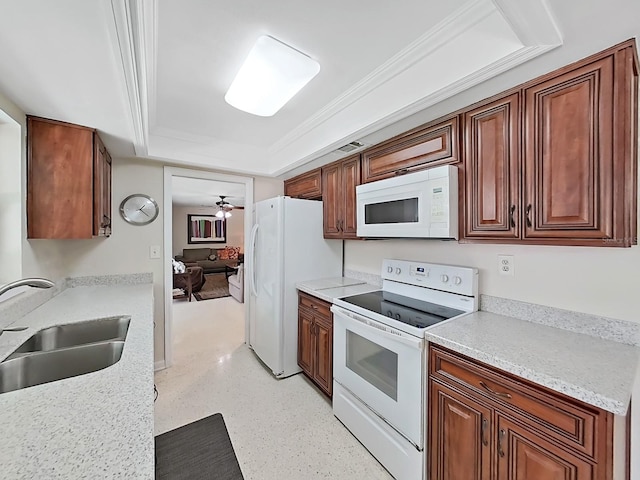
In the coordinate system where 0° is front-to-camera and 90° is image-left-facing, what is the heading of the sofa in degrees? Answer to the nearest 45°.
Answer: approximately 0°

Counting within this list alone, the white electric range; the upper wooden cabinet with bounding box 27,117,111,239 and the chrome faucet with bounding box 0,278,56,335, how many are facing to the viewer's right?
2

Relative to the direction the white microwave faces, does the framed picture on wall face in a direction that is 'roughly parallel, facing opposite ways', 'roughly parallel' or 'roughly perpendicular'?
roughly perpendicular

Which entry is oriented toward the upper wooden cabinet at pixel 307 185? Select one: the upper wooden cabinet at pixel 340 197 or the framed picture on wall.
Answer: the framed picture on wall

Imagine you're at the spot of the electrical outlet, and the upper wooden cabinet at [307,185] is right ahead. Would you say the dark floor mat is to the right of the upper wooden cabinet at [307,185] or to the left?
left

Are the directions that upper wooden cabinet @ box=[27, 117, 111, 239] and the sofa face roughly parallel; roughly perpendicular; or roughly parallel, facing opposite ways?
roughly perpendicular

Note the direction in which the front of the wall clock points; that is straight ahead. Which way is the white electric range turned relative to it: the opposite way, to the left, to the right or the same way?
to the right
